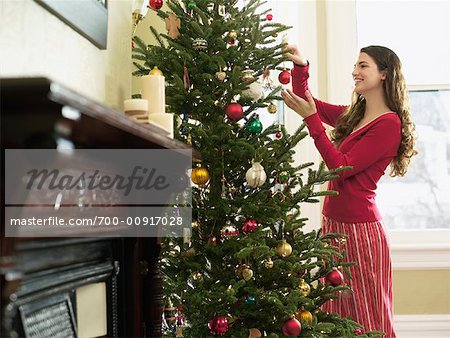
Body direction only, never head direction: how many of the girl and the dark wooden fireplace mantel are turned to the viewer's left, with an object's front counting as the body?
1

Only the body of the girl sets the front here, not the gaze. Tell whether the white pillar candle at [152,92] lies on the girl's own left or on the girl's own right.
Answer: on the girl's own left

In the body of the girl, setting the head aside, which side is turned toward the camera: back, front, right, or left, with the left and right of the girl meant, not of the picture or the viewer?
left

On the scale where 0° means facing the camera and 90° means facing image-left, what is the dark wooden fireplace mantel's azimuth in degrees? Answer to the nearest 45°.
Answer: approximately 315°

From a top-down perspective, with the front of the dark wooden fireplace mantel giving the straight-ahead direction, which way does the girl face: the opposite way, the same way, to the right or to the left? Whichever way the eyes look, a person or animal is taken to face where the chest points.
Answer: the opposite way

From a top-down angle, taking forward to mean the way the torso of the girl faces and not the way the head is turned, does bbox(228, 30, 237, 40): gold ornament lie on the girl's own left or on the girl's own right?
on the girl's own left

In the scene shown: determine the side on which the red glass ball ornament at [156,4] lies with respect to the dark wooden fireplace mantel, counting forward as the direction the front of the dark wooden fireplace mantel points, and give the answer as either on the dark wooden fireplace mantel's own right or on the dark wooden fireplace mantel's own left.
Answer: on the dark wooden fireplace mantel's own left
